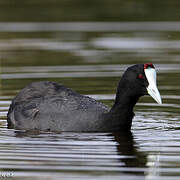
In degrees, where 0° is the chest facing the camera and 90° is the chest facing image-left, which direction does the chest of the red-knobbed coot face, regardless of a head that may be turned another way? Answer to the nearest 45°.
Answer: approximately 270°
